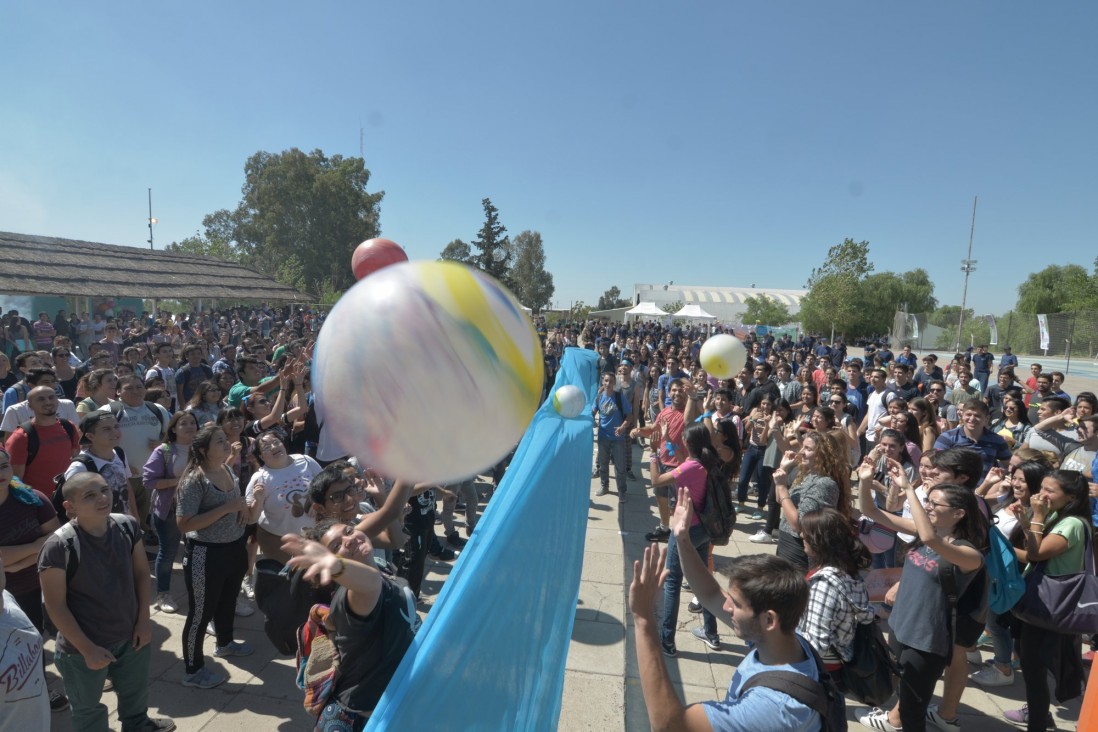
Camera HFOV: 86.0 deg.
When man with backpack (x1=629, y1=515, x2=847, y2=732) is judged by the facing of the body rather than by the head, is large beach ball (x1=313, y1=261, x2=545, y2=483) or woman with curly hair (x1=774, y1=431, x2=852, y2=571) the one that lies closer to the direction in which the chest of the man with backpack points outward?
the large beach ball

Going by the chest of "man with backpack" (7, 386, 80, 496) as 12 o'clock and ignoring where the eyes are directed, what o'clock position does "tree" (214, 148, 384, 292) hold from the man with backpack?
The tree is roughly at 8 o'clock from the man with backpack.

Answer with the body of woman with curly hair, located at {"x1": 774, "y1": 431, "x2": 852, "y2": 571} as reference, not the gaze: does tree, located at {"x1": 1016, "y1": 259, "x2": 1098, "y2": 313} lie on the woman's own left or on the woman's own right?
on the woman's own right

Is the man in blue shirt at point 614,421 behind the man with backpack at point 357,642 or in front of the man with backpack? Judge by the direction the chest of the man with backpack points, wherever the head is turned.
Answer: behind

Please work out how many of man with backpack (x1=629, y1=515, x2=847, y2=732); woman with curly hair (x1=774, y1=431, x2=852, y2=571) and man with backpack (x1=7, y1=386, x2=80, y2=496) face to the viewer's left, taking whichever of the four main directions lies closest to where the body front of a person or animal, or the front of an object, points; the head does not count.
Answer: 2

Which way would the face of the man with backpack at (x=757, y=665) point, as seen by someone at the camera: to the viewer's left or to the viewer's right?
to the viewer's left

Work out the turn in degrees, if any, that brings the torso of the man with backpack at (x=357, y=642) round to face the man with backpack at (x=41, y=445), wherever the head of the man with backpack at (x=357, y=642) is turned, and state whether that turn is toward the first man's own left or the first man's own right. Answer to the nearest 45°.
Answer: approximately 90° to the first man's own right

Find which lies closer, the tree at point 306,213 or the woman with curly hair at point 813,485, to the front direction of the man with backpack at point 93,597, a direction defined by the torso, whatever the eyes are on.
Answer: the woman with curly hair

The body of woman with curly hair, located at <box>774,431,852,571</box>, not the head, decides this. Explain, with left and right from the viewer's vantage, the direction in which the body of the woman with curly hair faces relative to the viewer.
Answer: facing to the left of the viewer
